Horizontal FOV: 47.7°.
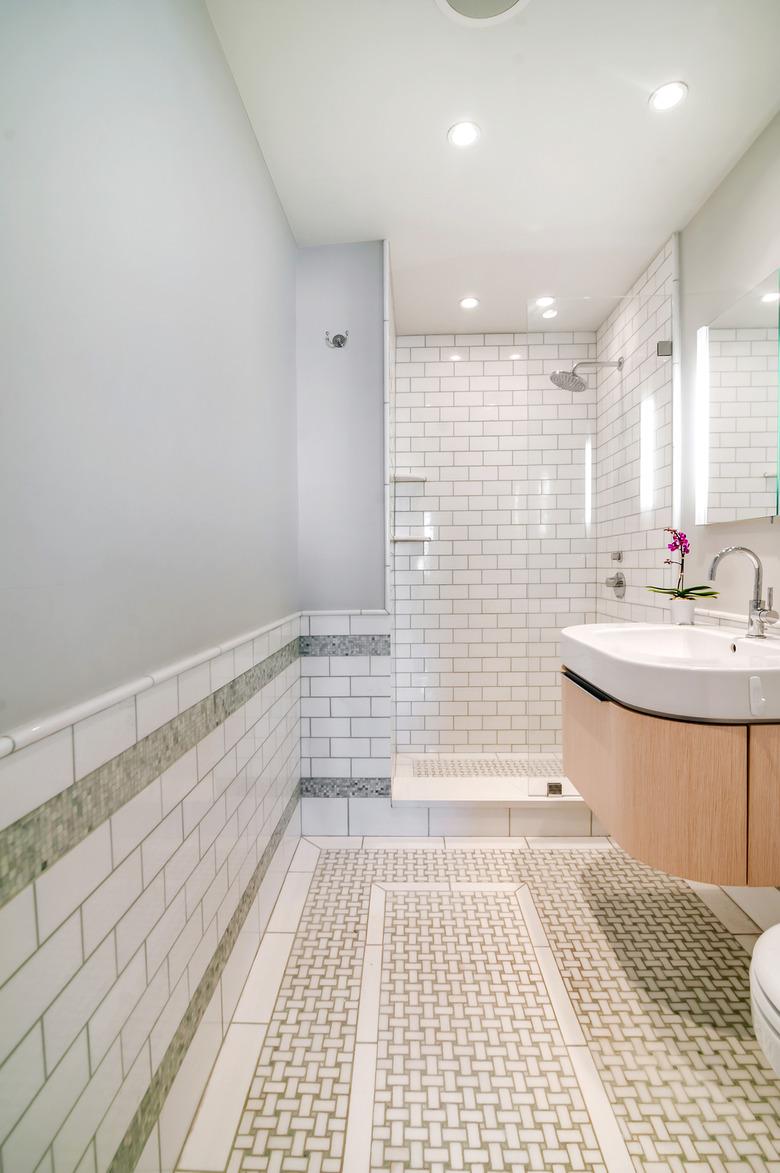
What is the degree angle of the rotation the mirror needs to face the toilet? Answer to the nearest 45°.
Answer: approximately 90° to its left

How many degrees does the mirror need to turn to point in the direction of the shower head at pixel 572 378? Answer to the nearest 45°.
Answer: approximately 45° to its right

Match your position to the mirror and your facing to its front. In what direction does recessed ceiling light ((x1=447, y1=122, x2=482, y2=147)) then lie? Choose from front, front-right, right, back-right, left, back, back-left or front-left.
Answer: front-left

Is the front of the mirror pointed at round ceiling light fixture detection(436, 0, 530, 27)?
no

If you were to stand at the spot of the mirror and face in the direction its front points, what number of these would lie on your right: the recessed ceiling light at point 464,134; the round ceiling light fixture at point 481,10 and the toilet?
0

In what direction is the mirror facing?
to the viewer's left

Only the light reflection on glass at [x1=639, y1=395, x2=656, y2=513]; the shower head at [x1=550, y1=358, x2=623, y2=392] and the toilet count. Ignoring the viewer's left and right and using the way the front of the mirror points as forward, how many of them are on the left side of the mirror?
1
